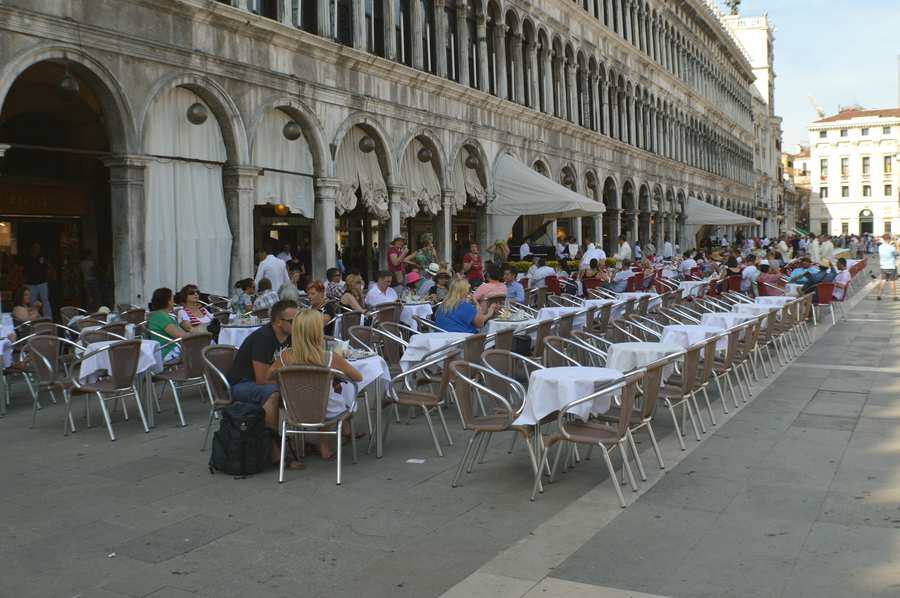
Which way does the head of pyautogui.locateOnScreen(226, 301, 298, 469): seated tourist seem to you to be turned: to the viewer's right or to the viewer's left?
to the viewer's right

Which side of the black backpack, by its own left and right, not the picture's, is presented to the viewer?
front

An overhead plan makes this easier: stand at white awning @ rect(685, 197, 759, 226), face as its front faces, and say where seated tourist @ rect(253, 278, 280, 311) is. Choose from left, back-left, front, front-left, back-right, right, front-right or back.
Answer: right

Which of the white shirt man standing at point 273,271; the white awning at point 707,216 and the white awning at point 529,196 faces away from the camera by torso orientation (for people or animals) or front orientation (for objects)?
the white shirt man standing

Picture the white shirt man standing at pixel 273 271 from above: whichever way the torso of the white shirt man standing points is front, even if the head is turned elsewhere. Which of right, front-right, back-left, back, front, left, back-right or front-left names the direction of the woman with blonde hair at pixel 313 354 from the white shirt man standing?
back

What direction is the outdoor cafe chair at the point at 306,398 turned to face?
away from the camera

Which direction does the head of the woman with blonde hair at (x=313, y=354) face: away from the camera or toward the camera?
away from the camera

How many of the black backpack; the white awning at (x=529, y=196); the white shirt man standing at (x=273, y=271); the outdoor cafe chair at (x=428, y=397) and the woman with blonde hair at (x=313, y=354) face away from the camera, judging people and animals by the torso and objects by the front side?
2

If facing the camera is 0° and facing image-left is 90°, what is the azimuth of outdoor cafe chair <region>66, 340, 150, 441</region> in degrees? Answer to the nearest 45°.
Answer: approximately 135°

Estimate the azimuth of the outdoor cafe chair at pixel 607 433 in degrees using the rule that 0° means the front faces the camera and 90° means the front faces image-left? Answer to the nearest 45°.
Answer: approximately 90°

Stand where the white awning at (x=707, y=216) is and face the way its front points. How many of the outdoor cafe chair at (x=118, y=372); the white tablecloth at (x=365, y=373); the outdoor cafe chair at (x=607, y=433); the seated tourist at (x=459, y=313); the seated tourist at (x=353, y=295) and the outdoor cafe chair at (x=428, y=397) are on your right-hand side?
6

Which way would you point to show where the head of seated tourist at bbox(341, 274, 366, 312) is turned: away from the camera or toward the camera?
toward the camera

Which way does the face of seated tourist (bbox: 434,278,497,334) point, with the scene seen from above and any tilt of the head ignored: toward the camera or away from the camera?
away from the camera

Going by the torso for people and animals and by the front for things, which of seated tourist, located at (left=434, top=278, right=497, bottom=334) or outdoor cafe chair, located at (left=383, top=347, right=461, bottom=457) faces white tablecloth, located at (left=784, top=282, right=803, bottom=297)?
the seated tourist
